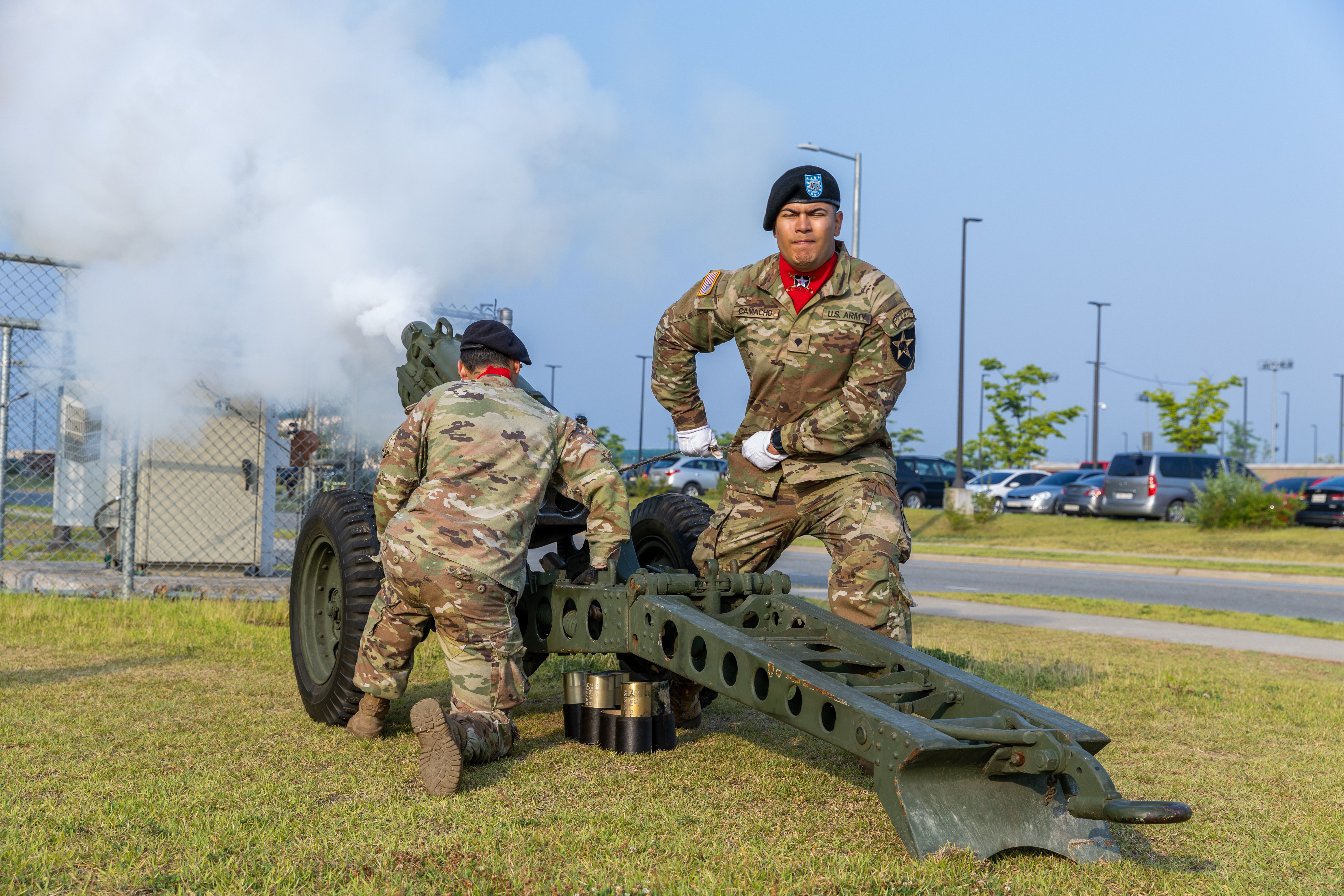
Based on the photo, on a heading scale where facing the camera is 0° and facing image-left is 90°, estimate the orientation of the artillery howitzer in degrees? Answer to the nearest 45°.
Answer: approximately 135°

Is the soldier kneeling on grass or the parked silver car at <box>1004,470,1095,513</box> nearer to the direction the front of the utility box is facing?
the soldier kneeling on grass

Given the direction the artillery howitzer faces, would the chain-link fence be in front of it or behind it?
in front

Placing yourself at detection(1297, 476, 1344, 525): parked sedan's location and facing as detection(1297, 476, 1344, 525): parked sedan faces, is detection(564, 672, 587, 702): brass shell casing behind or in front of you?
behind

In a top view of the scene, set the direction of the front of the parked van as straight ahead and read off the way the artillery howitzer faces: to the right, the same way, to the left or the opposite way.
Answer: to the left

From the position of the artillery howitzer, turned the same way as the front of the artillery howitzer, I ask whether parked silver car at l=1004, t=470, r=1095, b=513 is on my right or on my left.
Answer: on my right

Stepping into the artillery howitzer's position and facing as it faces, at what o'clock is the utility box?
The utility box is roughly at 12 o'clock from the artillery howitzer.

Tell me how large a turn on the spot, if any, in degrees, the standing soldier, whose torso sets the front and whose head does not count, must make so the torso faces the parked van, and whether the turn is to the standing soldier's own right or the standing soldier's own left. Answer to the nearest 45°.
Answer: approximately 180°

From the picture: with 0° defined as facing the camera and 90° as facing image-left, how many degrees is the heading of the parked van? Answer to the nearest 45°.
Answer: approximately 225°
